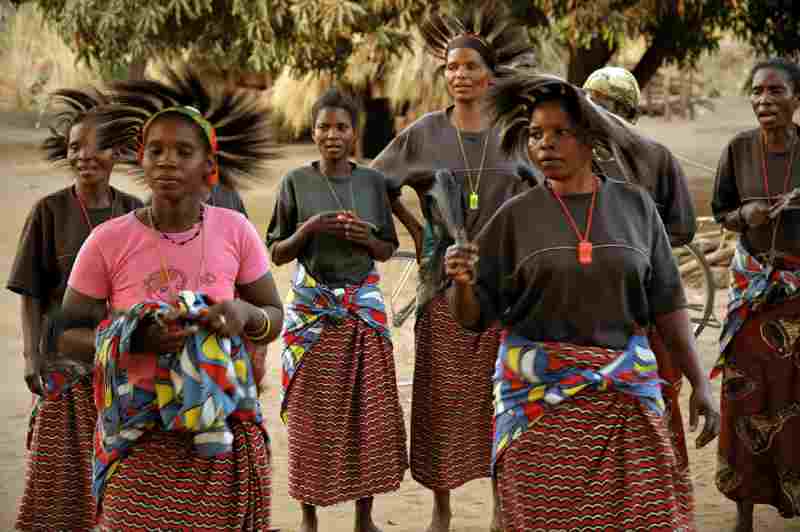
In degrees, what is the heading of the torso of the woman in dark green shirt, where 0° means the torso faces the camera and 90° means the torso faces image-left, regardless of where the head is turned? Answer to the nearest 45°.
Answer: approximately 0°

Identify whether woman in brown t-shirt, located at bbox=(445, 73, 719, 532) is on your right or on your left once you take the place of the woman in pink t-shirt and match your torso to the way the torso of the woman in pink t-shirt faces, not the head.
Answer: on your left

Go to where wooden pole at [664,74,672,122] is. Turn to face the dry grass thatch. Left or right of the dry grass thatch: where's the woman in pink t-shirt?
left

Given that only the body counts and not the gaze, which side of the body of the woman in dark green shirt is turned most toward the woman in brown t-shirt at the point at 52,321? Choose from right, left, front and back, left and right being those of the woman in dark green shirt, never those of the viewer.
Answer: right

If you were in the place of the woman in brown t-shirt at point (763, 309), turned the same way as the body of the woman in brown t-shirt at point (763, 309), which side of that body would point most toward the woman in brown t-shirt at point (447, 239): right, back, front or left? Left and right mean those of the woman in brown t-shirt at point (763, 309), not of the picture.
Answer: right

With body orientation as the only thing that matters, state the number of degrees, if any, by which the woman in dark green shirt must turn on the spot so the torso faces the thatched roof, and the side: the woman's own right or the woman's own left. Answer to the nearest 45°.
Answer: approximately 180°

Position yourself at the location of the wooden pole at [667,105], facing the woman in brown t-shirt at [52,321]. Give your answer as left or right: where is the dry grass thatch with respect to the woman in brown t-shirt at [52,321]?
right

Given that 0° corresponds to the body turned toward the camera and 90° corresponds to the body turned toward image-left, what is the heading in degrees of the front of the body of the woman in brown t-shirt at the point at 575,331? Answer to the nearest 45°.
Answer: approximately 0°

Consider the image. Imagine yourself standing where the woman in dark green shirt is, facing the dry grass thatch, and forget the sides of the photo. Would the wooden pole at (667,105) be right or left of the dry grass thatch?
right
